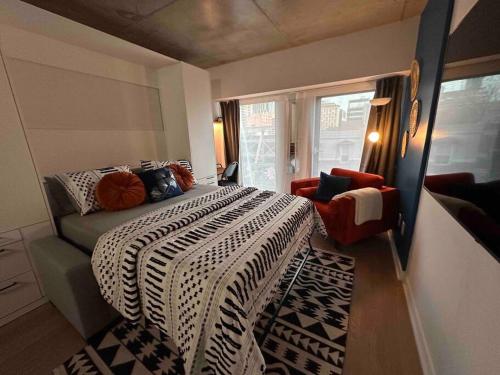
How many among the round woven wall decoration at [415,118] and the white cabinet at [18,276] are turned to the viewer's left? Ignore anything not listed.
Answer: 1

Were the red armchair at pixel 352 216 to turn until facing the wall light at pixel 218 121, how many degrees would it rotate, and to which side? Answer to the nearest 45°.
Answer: approximately 90° to its right

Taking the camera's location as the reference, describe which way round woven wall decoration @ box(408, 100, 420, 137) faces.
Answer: facing to the left of the viewer

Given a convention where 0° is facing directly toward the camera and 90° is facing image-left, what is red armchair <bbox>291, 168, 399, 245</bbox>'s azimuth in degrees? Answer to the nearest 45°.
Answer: approximately 45°

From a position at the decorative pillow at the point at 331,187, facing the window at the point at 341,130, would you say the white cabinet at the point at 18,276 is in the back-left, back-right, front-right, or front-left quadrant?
back-left

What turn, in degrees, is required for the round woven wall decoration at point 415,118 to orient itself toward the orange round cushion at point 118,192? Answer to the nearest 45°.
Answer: approximately 45° to its left

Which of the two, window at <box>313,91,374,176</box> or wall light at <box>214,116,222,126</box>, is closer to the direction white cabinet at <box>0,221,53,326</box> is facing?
the window

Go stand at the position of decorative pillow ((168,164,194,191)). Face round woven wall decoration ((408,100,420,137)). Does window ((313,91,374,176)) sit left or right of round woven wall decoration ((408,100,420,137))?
left

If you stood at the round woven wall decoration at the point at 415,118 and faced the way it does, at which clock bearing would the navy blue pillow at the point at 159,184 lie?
The navy blue pillow is roughly at 11 o'clock from the round woven wall decoration.

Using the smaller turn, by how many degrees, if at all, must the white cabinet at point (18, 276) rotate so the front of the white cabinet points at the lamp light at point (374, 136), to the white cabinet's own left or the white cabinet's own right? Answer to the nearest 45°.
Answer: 0° — it already faces it

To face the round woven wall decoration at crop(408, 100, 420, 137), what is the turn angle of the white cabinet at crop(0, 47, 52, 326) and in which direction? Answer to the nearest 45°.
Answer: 0° — it already faces it
